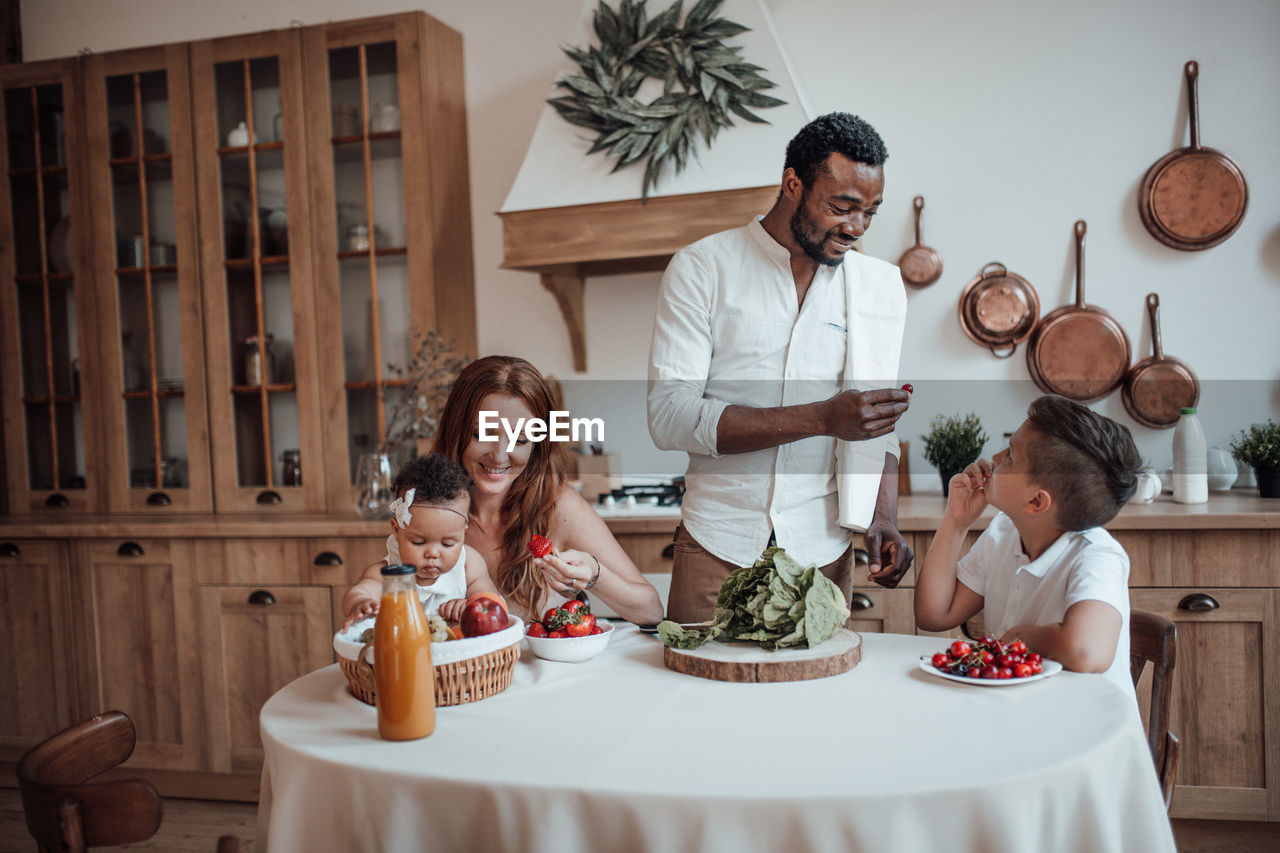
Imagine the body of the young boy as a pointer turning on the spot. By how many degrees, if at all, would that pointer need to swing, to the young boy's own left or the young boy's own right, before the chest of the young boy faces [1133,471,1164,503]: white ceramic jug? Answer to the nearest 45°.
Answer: approximately 135° to the young boy's own right

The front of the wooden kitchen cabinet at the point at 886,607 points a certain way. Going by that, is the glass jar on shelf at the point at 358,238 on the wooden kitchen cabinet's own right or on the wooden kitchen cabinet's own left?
on the wooden kitchen cabinet's own right

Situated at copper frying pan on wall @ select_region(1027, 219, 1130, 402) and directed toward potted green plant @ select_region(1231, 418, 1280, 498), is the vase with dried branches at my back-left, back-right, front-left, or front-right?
back-right

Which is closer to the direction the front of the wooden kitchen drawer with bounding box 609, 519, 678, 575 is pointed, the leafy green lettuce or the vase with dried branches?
the leafy green lettuce

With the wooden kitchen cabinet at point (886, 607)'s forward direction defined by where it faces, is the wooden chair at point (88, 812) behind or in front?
in front

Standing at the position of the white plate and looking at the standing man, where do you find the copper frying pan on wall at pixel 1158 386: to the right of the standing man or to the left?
right

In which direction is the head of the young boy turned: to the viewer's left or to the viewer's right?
to the viewer's left

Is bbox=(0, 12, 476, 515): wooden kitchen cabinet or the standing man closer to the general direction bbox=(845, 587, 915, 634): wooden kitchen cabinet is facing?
the standing man

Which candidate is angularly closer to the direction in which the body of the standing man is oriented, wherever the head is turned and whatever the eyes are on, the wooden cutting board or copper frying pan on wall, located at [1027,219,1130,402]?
the wooden cutting board

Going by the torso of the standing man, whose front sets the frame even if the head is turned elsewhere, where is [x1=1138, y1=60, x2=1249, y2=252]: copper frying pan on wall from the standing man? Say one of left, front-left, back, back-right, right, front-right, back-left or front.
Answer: left

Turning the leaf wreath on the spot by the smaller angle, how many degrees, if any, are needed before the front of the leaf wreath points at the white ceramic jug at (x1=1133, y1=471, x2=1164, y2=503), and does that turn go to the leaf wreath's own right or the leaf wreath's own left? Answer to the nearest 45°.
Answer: approximately 90° to the leaf wreath's own left

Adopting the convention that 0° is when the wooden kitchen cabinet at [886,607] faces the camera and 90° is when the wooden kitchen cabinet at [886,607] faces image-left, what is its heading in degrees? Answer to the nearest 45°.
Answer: approximately 0°
